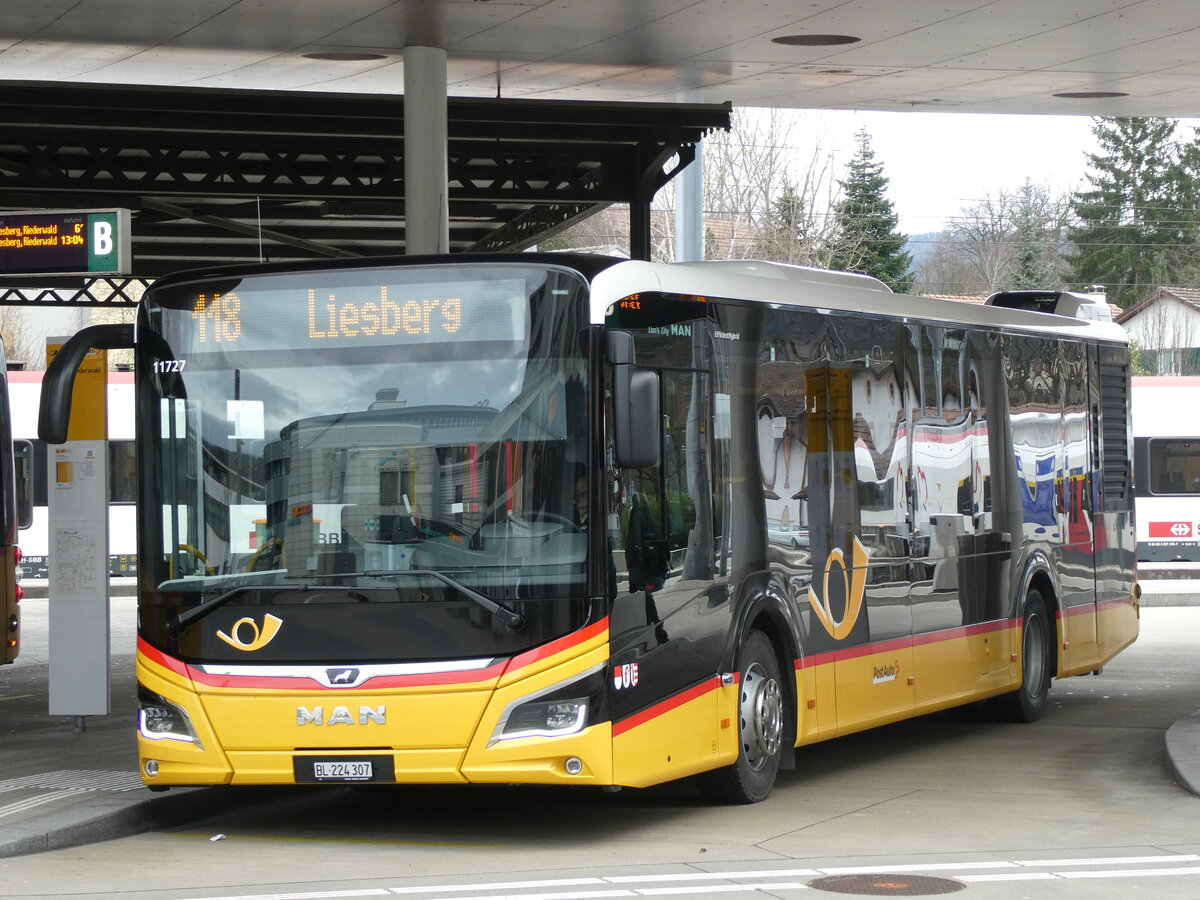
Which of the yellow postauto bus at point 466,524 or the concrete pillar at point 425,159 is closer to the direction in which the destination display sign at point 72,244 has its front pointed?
the yellow postauto bus

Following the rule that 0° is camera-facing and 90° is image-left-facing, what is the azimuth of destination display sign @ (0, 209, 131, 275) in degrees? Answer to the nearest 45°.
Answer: approximately 0°

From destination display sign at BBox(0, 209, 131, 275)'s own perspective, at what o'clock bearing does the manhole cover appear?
The manhole cover is roughly at 11 o'clock from the destination display sign.

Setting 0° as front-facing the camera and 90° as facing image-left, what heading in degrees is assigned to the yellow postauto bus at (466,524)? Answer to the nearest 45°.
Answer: approximately 45°

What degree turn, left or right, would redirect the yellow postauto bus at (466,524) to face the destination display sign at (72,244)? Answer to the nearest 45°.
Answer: approximately 90° to its right

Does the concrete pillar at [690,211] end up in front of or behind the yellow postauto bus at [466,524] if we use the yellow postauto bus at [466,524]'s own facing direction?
behind

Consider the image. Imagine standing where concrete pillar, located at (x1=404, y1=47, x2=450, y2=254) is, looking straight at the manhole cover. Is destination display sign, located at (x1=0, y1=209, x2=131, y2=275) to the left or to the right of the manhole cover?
right

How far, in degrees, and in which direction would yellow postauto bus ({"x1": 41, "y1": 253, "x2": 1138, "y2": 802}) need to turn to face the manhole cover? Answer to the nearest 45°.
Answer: approximately 90° to its left

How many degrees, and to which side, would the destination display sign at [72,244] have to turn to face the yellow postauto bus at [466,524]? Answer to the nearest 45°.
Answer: approximately 45° to its left
